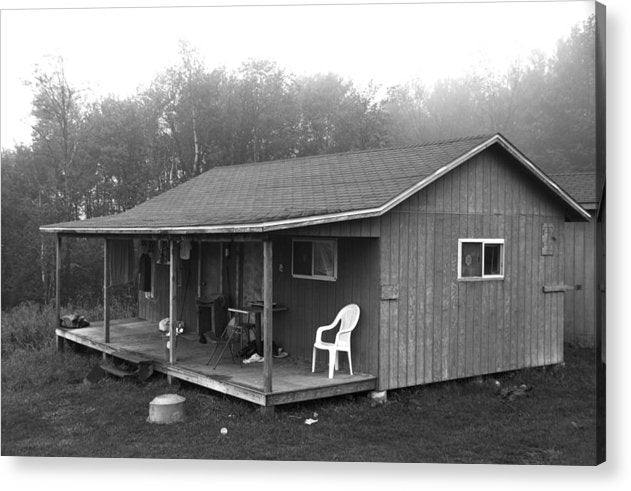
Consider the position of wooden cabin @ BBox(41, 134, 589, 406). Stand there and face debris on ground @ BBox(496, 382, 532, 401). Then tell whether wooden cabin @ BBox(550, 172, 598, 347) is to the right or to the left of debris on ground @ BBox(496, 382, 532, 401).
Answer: left

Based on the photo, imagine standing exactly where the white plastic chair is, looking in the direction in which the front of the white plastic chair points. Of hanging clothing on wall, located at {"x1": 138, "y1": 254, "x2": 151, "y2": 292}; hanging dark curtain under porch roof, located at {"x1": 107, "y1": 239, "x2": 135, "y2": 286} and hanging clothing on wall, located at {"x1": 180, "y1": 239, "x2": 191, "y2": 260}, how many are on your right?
3

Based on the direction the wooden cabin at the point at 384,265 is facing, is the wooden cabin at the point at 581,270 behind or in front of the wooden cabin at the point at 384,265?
behind

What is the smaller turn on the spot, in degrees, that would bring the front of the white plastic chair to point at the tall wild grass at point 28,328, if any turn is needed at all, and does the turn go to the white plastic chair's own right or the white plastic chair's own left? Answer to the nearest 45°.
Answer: approximately 90° to the white plastic chair's own right

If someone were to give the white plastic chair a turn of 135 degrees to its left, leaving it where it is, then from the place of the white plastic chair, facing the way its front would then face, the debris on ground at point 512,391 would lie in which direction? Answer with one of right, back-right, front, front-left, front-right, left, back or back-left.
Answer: front

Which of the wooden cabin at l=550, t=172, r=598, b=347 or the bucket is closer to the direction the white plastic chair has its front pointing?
the bucket

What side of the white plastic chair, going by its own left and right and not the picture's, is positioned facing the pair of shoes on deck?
right

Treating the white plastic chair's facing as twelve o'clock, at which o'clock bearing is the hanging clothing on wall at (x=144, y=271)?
The hanging clothing on wall is roughly at 3 o'clock from the white plastic chair.
